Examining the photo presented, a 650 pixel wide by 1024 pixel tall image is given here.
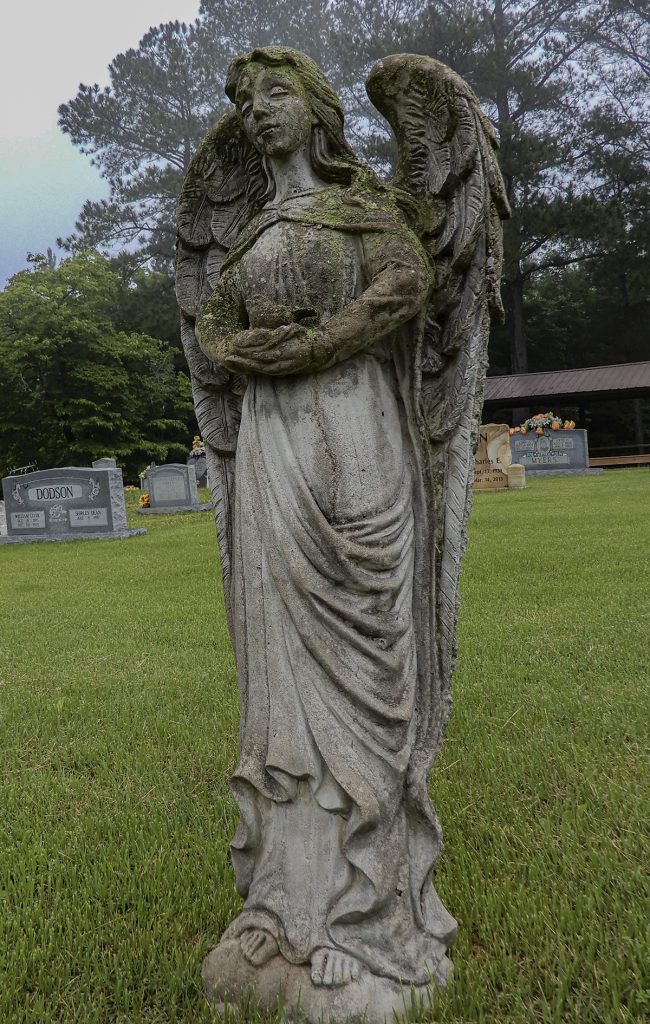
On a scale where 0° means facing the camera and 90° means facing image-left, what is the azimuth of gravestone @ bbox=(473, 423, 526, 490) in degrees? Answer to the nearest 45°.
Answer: approximately 0°

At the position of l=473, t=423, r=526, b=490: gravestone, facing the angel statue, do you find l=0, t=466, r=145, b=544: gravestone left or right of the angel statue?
right

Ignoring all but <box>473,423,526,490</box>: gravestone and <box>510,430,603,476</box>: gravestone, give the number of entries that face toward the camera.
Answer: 2

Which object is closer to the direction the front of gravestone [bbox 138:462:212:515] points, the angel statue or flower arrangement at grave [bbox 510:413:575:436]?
the angel statue

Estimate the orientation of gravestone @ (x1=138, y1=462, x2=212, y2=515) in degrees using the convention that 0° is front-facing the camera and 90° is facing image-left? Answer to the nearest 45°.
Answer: approximately 0°

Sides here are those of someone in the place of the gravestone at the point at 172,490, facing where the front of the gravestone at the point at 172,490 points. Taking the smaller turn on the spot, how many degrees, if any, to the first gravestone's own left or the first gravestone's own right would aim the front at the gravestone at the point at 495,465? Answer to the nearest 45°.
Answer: approximately 90° to the first gravestone's own left

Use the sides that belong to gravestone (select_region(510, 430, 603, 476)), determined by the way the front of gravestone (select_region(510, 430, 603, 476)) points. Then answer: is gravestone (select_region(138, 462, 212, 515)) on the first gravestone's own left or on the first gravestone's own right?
on the first gravestone's own right

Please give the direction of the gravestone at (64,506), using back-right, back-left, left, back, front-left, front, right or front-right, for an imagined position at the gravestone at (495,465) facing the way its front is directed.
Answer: front-right

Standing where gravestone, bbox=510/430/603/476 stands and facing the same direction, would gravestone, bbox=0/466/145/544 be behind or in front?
in front
